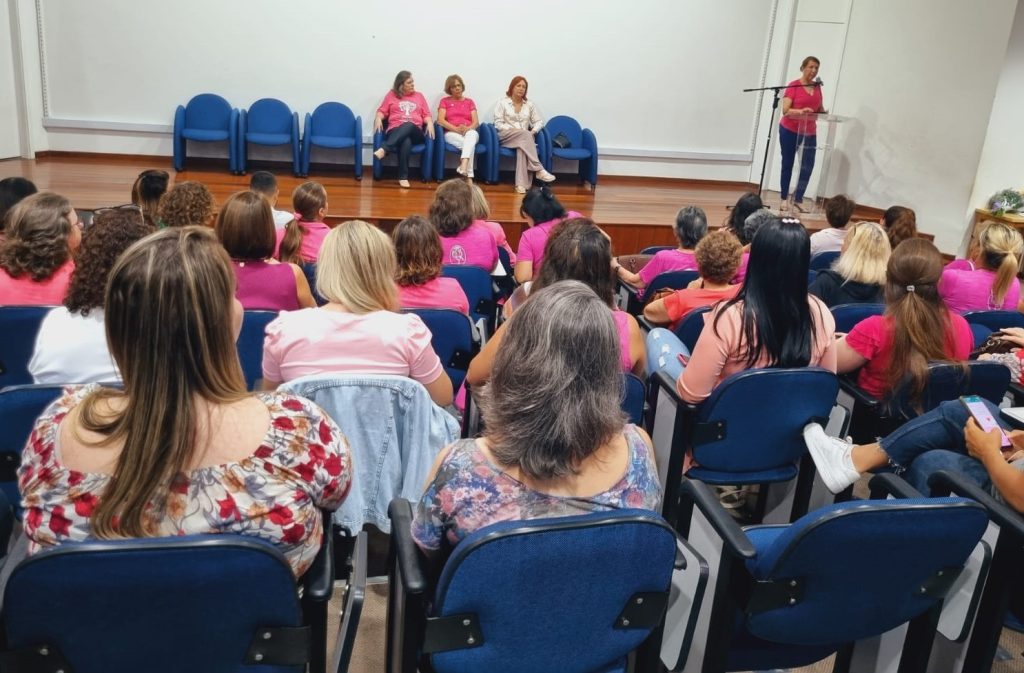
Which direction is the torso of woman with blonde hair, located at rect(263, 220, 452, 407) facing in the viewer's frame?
away from the camera

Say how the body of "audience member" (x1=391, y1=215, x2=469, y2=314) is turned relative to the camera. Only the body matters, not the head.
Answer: away from the camera

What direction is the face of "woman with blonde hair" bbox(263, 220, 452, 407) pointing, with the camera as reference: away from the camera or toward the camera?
away from the camera

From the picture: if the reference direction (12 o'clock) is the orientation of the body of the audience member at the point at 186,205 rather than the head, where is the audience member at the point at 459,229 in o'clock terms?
the audience member at the point at 459,229 is roughly at 3 o'clock from the audience member at the point at 186,205.

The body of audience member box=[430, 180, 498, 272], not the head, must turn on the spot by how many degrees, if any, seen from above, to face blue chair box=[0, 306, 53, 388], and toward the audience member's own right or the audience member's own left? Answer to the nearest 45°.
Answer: approximately 135° to the audience member's own left

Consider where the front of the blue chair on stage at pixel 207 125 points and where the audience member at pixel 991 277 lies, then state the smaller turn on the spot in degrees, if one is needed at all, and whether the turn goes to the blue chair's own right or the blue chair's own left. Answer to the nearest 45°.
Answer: approximately 45° to the blue chair's own left

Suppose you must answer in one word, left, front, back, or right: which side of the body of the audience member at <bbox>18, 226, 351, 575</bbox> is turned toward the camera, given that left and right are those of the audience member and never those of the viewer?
back

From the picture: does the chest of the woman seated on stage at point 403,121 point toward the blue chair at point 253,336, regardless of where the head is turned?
yes

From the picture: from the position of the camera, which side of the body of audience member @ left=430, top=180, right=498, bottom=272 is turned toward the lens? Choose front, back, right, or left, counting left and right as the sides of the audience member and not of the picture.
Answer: back

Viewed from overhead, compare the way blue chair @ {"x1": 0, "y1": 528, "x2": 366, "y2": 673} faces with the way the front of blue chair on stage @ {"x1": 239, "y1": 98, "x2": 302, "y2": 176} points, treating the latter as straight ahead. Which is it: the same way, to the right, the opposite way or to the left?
the opposite way

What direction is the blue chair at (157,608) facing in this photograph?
away from the camera

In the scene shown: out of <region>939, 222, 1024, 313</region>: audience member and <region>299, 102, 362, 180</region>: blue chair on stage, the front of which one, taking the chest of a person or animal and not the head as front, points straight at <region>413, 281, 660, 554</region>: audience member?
the blue chair on stage

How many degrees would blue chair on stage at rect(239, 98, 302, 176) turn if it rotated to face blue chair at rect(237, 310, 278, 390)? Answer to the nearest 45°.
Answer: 0° — it already faces it

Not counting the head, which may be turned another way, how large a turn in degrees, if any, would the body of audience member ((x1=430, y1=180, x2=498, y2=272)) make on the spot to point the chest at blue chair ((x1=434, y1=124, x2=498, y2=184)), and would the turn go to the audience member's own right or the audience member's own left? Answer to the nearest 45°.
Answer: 0° — they already face it

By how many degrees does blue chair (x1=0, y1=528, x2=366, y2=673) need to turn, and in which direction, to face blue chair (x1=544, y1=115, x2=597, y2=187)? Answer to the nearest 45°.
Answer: approximately 45° to its right
